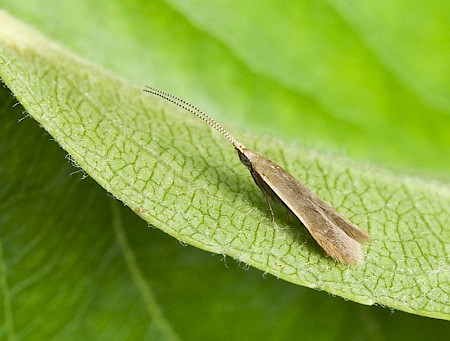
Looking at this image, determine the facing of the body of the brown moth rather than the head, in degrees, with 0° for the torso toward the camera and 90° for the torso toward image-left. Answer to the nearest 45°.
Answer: approximately 90°
